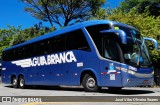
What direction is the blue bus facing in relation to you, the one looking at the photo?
facing the viewer and to the right of the viewer

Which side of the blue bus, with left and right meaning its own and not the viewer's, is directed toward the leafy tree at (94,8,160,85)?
left

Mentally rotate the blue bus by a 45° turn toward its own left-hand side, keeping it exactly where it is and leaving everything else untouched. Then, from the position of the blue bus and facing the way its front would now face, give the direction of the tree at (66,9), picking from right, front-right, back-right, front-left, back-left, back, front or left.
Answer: left
